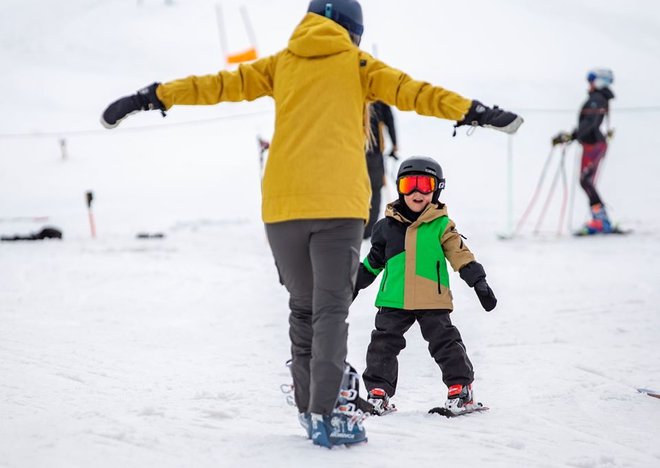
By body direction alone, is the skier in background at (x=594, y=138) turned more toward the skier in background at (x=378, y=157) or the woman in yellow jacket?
the skier in background

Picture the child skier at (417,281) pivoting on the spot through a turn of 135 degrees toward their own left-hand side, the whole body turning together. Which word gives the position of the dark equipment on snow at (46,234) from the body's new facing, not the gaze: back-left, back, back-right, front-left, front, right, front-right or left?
left

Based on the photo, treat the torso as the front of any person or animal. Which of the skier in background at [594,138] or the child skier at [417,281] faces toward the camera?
the child skier

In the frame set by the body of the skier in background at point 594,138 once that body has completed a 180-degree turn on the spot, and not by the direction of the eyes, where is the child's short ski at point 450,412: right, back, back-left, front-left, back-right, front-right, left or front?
right

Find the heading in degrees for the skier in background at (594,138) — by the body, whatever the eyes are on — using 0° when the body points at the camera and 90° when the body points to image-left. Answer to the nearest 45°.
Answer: approximately 90°

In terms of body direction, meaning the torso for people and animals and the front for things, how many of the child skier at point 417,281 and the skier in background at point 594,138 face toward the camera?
1

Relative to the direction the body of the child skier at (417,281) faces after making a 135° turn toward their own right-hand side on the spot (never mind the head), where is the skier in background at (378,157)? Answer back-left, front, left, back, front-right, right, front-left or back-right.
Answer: front-right

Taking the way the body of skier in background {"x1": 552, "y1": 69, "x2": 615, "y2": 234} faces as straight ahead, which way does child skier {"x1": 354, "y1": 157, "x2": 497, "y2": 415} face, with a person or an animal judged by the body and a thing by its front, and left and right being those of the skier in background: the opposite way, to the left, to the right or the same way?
to the left

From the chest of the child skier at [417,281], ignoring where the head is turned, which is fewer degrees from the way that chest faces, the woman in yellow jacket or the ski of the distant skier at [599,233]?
the woman in yellow jacket

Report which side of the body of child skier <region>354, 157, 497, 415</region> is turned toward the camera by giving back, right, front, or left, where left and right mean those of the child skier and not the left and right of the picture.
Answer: front

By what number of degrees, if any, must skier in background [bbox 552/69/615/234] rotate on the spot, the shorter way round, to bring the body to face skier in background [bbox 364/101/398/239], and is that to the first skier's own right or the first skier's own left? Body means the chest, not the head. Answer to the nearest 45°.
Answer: approximately 45° to the first skier's own left
